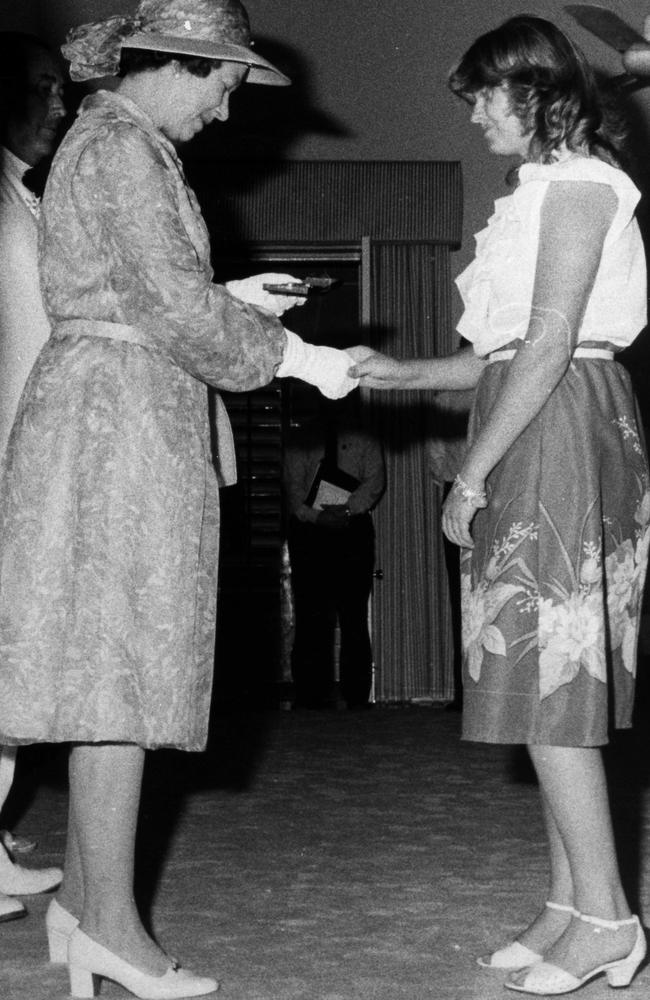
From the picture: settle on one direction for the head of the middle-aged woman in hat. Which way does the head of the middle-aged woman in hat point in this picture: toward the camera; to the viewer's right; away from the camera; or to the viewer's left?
to the viewer's right

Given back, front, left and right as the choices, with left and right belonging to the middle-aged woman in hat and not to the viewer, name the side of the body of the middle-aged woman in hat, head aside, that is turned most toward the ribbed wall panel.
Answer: left

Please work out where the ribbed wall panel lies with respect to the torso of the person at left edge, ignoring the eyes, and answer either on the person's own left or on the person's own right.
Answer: on the person's own left

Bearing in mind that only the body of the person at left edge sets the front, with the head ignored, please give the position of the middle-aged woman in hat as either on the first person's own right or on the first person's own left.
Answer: on the first person's own right

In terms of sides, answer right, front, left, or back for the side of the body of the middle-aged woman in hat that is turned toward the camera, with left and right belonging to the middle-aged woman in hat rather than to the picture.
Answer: right

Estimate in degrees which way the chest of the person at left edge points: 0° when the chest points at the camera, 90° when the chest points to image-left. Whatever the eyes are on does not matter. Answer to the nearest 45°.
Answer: approximately 270°

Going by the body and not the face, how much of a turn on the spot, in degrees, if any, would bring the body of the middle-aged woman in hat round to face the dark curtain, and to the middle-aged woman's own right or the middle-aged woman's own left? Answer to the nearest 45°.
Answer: approximately 90° to the middle-aged woman's own left
